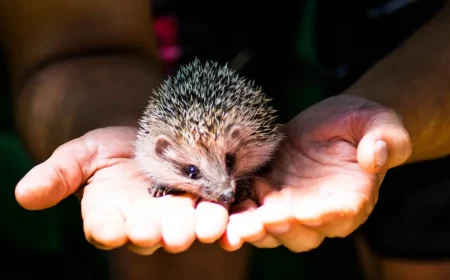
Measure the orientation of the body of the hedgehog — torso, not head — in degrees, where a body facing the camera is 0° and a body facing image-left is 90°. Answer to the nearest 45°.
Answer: approximately 0°
